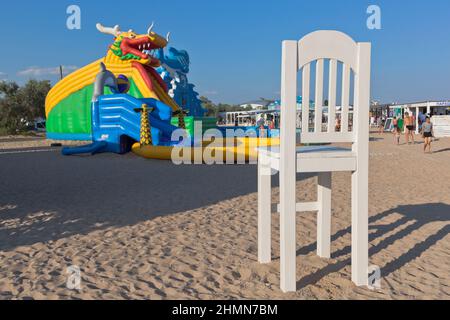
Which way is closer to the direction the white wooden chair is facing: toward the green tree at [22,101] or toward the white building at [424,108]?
the green tree

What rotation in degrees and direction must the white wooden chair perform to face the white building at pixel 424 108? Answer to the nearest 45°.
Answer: approximately 45° to its right

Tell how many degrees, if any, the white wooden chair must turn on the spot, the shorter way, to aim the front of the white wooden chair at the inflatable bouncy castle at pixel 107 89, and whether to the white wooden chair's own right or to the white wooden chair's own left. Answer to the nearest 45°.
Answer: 0° — it already faces it

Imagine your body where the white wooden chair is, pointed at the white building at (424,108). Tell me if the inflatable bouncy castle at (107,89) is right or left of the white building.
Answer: left

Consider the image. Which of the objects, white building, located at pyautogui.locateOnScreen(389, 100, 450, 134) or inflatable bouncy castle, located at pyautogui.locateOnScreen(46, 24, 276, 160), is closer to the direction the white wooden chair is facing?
the inflatable bouncy castle

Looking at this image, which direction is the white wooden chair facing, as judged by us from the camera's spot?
facing away from the viewer and to the left of the viewer

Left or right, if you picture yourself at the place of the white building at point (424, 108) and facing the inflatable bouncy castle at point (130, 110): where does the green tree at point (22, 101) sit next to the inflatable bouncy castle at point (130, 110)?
right

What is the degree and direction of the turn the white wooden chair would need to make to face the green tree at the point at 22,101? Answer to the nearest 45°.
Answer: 0° — it already faces it
